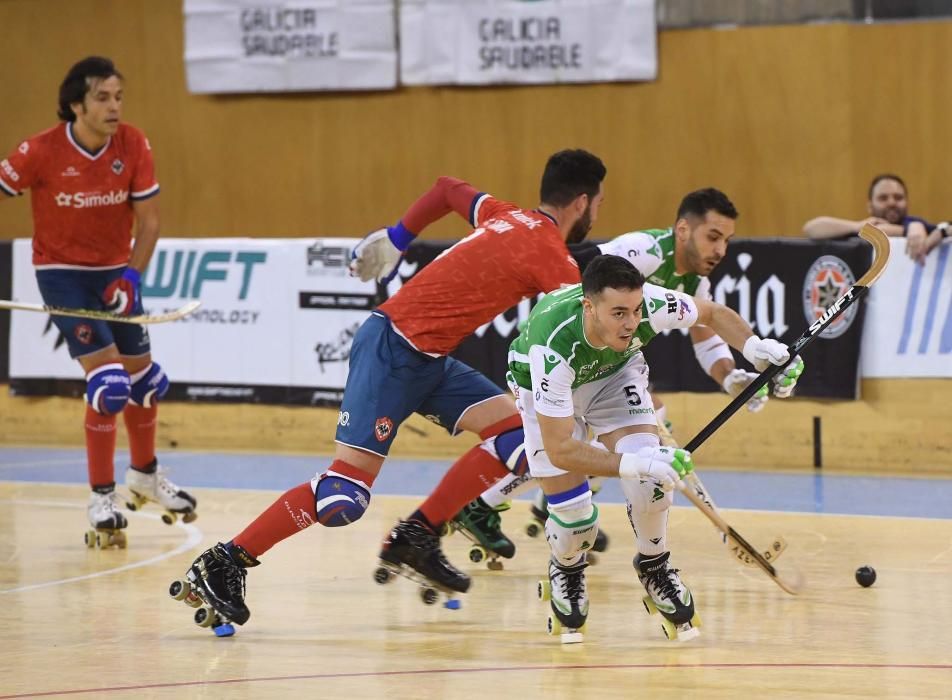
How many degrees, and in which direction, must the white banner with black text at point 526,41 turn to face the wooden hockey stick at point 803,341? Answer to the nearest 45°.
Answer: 0° — it already faces it

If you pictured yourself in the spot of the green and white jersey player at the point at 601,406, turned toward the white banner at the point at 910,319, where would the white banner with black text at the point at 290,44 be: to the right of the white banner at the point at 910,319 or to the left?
left

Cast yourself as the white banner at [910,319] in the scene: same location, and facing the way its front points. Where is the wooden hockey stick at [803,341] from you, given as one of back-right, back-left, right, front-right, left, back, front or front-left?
front

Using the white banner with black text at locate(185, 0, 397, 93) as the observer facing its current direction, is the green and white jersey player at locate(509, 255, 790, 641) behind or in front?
in front

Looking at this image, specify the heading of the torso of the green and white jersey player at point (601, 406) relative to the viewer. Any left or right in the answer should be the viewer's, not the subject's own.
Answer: facing the viewer and to the right of the viewer

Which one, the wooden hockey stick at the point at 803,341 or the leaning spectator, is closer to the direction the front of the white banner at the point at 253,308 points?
the wooden hockey stick

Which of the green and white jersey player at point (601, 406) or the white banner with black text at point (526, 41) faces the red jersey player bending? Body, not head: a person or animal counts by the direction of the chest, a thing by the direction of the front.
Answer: the white banner with black text

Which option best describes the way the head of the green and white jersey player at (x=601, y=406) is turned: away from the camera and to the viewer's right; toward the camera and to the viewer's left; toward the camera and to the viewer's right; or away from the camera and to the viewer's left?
toward the camera and to the viewer's right

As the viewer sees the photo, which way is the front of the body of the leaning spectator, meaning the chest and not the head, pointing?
toward the camera

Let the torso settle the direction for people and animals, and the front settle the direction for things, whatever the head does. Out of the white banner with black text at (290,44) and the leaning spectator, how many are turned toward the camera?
2

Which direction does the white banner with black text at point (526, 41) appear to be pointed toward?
toward the camera

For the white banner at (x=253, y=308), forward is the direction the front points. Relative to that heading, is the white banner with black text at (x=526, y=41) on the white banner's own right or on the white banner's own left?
on the white banner's own left
